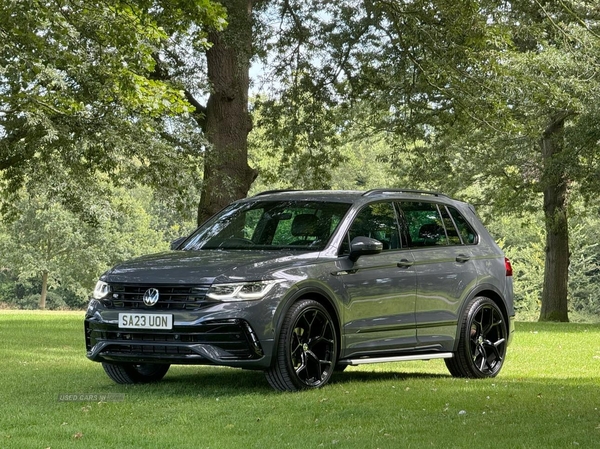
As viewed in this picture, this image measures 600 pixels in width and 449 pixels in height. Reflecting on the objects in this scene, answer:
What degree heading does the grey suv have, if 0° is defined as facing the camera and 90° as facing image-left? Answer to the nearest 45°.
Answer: approximately 45°

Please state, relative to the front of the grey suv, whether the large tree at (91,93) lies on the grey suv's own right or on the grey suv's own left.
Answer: on the grey suv's own right

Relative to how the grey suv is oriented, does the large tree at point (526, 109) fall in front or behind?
behind
